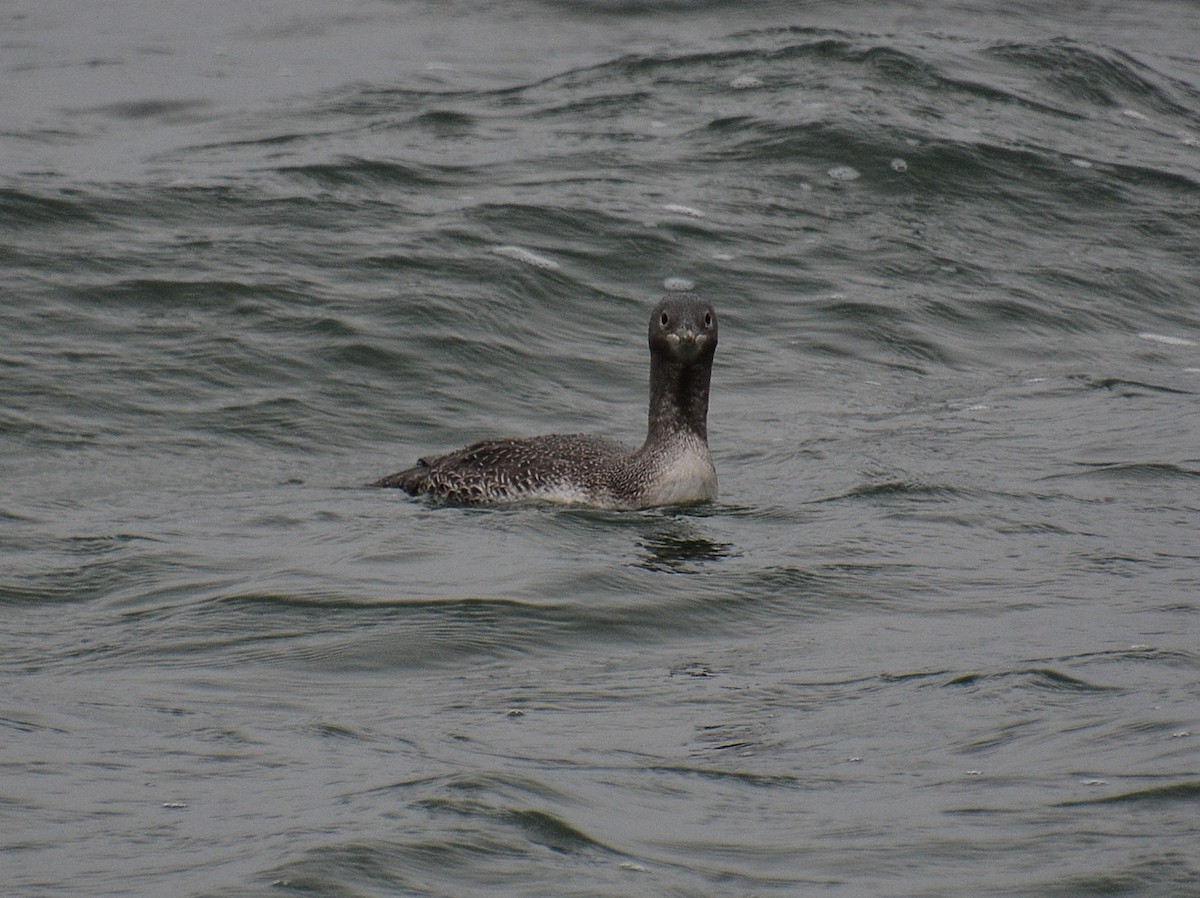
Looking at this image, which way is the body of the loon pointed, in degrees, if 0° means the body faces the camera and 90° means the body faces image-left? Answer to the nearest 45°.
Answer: approximately 270°

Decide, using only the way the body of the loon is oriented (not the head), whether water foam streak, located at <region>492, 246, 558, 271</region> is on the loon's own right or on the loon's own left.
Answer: on the loon's own left
